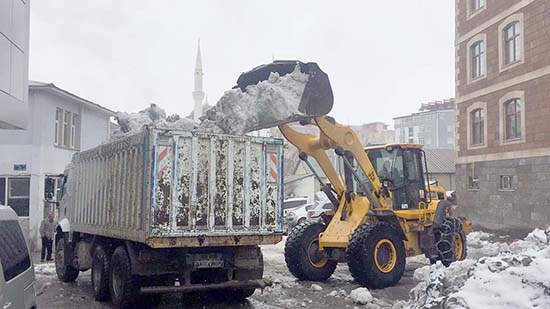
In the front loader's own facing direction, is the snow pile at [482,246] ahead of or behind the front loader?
behind

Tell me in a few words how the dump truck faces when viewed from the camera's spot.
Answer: facing away from the viewer and to the left of the viewer

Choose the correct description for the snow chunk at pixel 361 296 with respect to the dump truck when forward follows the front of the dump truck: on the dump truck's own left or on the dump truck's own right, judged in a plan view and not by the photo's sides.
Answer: on the dump truck's own right

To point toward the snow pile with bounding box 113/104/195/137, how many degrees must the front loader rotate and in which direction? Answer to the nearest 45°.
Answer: approximately 45° to its right

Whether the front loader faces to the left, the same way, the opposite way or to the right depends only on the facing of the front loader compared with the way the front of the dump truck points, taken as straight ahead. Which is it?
to the left

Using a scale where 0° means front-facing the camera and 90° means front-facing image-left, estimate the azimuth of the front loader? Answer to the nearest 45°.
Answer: approximately 45°

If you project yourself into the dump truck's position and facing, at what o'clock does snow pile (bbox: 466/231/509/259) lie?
The snow pile is roughly at 3 o'clock from the dump truck.

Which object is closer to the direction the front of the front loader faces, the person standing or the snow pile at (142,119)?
the snow pile
